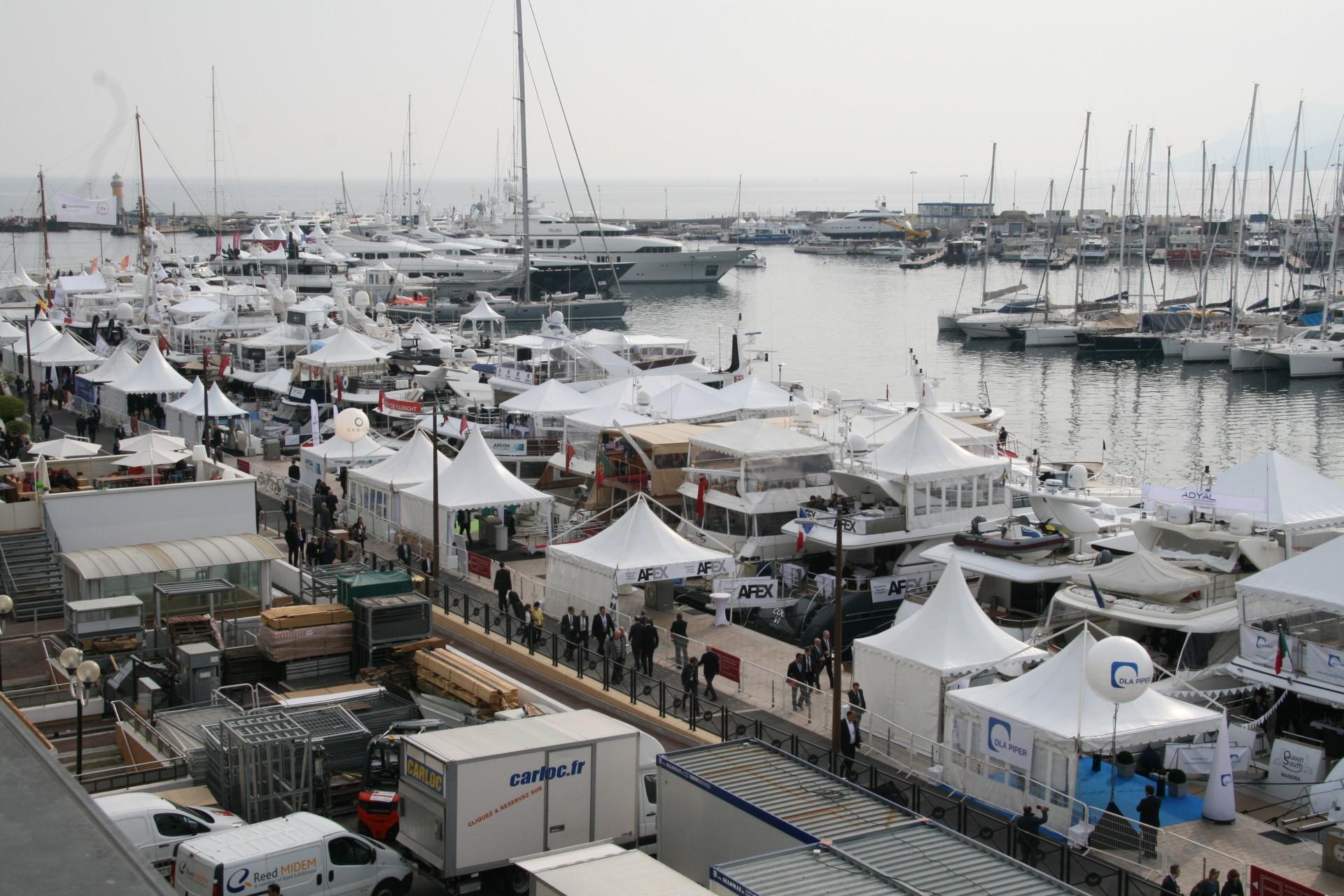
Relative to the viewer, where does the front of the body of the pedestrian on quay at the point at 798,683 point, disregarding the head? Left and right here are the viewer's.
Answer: facing the viewer and to the right of the viewer

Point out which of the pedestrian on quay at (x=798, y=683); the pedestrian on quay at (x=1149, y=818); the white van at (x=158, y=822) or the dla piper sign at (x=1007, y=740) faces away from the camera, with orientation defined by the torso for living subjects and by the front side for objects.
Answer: the pedestrian on quay at (x=1149, y=818)

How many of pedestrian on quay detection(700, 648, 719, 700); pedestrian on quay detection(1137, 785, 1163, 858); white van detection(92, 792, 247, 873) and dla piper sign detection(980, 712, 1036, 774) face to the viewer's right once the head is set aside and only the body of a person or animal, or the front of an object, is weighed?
1

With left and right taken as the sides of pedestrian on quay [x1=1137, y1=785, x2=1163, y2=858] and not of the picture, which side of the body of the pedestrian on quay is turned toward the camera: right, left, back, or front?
back

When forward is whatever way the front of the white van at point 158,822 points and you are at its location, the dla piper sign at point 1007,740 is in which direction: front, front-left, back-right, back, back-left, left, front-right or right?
front

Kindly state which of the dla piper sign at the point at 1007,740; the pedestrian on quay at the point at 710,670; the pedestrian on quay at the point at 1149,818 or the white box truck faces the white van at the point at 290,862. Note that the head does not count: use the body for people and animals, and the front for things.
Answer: the dla piper sign

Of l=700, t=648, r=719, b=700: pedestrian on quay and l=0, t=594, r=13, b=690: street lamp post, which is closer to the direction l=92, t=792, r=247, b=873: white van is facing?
the pedestrian on quay

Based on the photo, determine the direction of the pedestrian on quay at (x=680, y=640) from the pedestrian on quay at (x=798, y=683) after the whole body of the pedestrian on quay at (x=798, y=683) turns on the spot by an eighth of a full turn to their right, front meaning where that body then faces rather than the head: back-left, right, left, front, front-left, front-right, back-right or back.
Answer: back-right

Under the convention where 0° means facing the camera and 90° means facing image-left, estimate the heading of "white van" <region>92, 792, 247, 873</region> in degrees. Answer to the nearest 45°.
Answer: approximately 270°

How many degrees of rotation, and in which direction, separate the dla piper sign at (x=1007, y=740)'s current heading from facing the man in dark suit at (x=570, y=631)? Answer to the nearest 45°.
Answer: approximately 90° to its right

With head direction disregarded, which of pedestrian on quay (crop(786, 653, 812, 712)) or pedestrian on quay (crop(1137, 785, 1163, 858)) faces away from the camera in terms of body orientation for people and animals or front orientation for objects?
pedestrian on quay (crop(1137, 785, 1163, 858))

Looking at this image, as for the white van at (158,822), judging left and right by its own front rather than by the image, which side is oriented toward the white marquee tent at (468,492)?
left

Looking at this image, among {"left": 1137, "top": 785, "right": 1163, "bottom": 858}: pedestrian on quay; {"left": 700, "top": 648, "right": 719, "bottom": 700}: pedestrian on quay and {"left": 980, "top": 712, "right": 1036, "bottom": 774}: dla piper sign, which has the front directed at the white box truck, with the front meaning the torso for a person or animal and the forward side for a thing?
the dla piper sign
